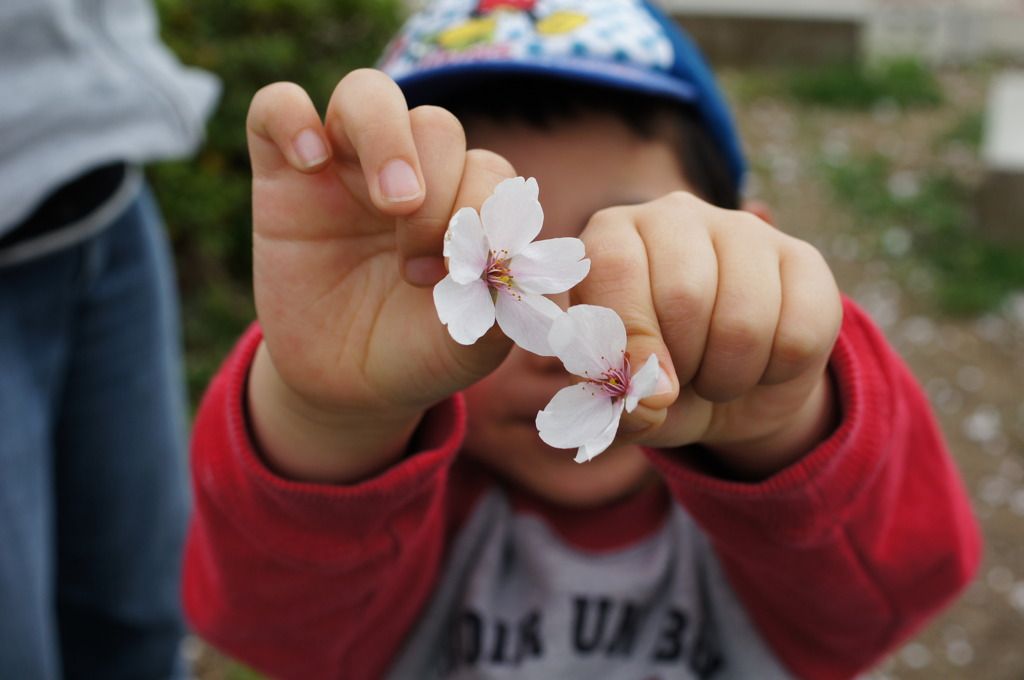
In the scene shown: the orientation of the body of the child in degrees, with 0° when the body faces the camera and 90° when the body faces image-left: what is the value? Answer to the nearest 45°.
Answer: approximately 0°

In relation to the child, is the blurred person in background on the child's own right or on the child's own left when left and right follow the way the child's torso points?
on the child's own right
